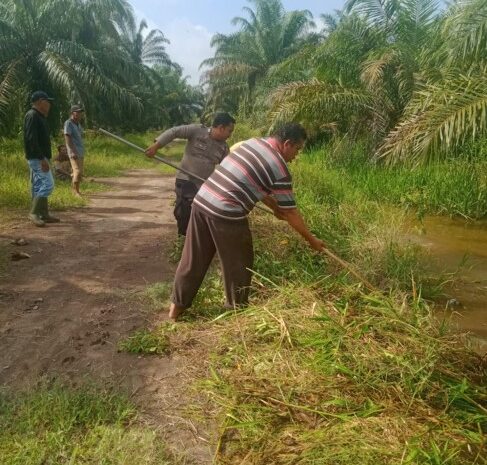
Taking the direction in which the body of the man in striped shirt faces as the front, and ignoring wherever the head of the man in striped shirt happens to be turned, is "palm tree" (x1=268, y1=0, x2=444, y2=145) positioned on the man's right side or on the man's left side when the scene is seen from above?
on the man's left side

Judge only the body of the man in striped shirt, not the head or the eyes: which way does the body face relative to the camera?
to the viewer's right

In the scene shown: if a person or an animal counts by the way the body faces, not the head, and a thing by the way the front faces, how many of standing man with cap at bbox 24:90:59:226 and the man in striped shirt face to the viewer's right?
2

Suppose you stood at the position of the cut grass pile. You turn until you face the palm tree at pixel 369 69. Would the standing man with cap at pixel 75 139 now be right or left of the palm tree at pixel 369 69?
left

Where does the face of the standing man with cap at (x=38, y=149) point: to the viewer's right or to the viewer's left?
to the viewer's right

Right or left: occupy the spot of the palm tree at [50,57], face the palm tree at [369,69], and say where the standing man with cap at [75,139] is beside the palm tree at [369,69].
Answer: right

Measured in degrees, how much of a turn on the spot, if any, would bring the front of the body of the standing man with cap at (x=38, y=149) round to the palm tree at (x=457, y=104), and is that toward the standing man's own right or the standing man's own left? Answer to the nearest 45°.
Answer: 0° — they already face it

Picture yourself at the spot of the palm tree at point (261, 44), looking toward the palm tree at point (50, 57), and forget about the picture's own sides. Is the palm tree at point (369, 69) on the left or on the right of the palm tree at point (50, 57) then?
left

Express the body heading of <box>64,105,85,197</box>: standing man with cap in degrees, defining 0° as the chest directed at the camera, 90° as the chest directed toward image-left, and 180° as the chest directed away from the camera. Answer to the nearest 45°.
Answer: approximately 315°

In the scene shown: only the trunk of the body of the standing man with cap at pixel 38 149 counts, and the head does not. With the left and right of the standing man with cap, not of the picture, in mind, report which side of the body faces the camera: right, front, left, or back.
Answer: right

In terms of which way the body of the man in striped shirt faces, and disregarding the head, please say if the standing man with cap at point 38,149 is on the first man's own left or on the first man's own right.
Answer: on the first man's own left
